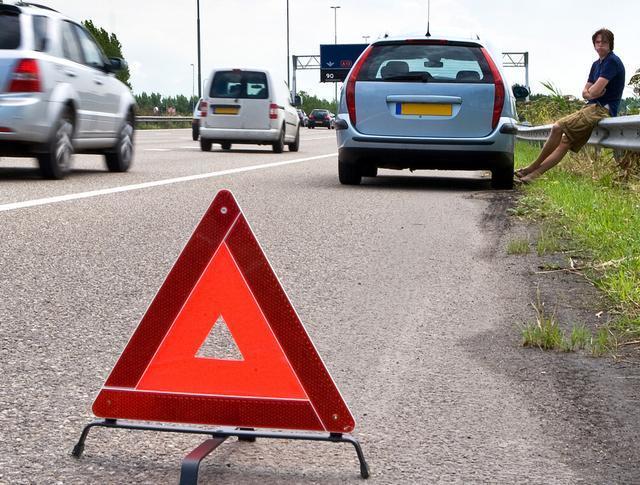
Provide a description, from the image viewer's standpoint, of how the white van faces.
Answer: facing away from the viewer

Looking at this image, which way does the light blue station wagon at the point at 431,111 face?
away from the camera

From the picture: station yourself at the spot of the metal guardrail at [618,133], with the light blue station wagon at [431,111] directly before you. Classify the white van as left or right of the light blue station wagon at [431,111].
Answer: right

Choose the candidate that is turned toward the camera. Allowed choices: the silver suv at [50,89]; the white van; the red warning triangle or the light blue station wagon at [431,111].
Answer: the red warning triangle

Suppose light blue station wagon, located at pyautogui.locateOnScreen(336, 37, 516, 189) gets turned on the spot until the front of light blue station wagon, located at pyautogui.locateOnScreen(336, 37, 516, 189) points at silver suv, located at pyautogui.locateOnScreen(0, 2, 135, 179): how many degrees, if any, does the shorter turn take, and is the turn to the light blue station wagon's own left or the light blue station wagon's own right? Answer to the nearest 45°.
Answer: approximately 90° to the light blue station wagon's own left

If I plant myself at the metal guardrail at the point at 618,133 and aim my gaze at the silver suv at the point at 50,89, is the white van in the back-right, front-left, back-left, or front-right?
front-right

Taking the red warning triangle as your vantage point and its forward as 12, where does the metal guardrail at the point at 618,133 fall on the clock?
The metal guardrail is roughly at 7 o'clock from the red warning triangle.

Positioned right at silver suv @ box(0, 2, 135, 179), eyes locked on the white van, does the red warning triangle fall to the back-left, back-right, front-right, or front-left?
back-right

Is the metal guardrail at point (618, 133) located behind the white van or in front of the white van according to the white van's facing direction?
behind

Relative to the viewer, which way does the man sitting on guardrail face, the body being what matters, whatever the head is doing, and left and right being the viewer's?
facing the viewer and to the left of the viewer

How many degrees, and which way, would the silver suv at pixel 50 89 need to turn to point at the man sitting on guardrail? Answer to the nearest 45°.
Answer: approximately 45° to its right

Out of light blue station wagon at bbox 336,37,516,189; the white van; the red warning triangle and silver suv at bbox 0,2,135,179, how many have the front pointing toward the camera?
1

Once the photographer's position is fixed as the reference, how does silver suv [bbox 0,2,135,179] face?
facing away from the viewer and to the right of the viewer

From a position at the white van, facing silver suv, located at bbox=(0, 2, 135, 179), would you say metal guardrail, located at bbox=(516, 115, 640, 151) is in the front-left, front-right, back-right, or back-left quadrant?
front-left

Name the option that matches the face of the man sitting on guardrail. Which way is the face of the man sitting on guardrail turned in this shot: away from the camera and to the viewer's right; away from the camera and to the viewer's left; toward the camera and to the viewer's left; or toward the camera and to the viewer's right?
toward the camera and to the viewer's left

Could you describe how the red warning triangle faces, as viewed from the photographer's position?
facing the viewer

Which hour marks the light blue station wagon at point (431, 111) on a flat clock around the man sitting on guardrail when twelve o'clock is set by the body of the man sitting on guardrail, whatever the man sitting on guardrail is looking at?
The light blue station wagon is roughly at 1 o'clock from the man sitting on guardrail.

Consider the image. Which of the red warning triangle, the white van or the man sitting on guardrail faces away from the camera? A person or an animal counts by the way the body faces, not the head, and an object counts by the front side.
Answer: the white van

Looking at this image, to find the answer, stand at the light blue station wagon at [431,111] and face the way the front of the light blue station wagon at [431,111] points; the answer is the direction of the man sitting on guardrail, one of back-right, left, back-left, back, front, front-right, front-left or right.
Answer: right

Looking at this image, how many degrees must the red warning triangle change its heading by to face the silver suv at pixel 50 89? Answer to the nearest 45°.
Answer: approximately 180°

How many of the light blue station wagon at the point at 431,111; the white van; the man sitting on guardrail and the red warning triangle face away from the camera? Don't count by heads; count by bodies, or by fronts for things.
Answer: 2

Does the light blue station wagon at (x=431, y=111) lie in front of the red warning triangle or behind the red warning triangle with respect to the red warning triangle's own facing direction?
behind

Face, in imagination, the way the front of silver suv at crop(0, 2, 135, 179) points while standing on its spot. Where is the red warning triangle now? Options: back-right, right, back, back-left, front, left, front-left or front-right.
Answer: back-right
